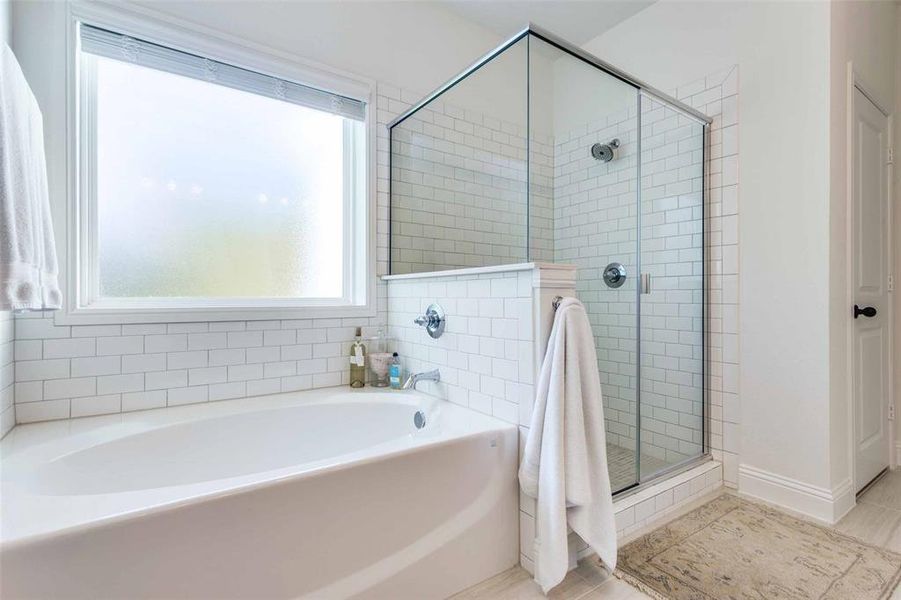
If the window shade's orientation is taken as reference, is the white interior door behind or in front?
in front

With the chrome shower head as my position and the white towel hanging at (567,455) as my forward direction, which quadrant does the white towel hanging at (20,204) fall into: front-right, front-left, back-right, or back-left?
front-right

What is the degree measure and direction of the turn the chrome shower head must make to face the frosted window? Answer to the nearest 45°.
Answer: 0° — it already faces it

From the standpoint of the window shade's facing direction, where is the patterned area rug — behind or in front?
in front

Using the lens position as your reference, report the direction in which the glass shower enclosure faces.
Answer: facing the viewer and to the right of the viewer

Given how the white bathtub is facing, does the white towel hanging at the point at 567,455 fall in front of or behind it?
in front

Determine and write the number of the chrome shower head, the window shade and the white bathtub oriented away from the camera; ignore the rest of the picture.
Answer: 0

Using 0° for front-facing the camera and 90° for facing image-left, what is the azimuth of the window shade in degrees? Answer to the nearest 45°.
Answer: approximately 315°

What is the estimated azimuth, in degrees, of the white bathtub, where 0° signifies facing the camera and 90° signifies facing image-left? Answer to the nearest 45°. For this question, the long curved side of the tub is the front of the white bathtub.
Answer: approximately 315°

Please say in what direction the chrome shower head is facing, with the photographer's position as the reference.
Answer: facing the viewer and to the left of the viewer

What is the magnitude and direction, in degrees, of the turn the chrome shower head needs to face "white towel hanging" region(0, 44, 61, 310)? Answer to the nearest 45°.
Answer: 0° — it already faces it
